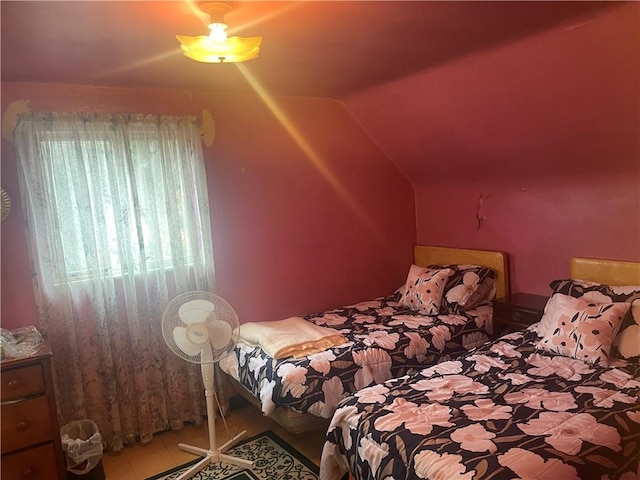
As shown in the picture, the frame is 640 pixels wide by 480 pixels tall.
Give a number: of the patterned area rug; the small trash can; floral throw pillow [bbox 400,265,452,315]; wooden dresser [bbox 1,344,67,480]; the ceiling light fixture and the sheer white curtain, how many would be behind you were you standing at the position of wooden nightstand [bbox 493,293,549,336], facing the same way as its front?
0

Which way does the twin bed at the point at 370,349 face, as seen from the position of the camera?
facing the viewer and to the left of the viewer

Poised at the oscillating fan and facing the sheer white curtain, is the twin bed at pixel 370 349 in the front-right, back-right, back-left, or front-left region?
back-right

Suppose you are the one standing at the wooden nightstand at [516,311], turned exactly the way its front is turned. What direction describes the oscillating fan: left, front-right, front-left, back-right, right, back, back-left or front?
front

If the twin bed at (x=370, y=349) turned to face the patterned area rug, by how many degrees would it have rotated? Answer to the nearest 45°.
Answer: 0° — it already faces it

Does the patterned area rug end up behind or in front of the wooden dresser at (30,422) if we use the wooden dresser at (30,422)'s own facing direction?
in front

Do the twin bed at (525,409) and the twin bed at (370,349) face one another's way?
no

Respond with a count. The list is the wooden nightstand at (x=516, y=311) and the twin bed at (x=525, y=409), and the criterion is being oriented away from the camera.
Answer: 0

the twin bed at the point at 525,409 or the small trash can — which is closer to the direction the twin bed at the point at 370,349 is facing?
the small trash can

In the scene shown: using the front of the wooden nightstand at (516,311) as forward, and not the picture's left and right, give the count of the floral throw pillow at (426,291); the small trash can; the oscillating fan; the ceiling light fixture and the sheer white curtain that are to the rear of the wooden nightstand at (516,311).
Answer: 0

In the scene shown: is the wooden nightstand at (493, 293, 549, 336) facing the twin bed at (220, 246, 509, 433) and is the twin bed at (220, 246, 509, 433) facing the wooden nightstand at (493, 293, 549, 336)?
no

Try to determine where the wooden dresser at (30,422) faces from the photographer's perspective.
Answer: facing the viewer and to the right of the viewer

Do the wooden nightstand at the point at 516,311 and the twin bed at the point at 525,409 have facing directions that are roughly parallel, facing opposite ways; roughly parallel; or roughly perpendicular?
roughly parallel

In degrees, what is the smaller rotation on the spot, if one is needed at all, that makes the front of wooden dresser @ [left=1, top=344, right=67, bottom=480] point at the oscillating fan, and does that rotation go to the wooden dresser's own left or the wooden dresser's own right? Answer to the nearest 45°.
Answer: approximately 45° to the wooden dresser's own left

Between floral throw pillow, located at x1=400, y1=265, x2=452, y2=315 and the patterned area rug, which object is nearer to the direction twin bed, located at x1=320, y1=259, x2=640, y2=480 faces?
the patterned area rug

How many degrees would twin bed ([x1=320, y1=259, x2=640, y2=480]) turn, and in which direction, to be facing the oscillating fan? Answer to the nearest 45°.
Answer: approximately 45° to its right
